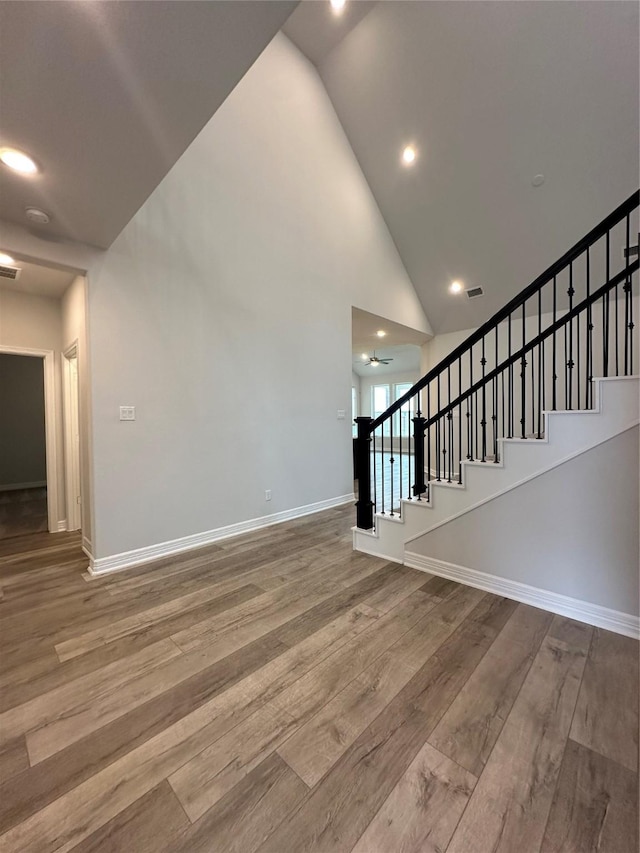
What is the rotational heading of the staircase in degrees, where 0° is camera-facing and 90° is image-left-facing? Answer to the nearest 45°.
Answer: approximately 135°
